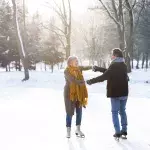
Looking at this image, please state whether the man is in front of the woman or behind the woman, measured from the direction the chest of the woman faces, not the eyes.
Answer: in front

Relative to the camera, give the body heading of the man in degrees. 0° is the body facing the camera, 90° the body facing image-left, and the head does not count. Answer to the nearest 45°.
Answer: approximately 135°

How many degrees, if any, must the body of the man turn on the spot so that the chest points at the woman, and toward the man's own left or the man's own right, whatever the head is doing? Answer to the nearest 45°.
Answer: approximately 45° to the man's own left

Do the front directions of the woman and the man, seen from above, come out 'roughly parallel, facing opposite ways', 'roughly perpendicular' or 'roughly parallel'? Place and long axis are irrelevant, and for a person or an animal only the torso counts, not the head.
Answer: roughly parallel, facing opposite ways

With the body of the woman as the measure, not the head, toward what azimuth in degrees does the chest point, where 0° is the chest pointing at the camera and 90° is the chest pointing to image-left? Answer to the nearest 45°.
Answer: approximately 315°
